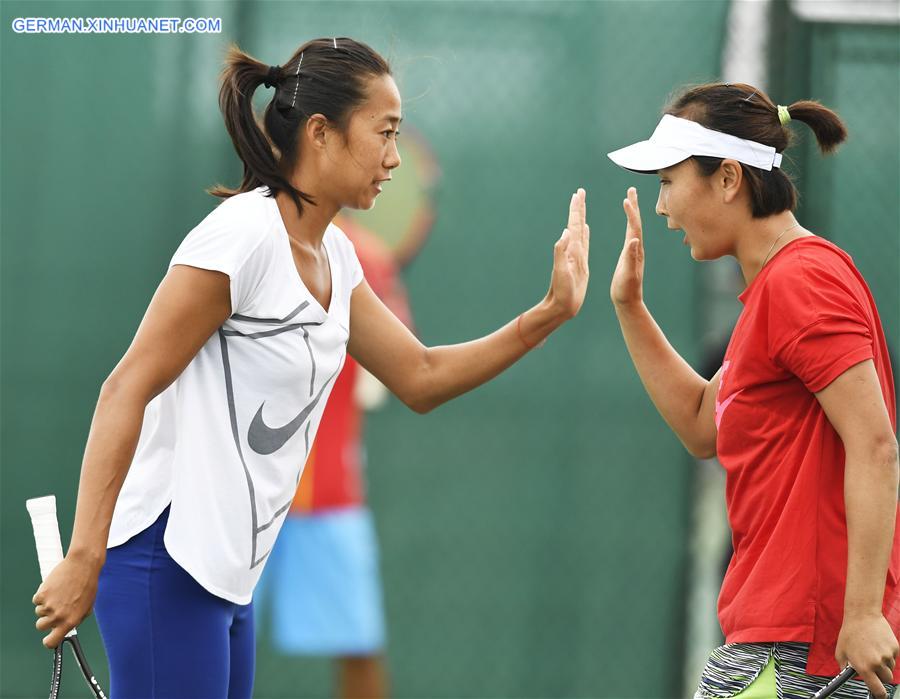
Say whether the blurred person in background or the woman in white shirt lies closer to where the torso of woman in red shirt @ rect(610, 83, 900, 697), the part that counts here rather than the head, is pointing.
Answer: the woman in white shirt

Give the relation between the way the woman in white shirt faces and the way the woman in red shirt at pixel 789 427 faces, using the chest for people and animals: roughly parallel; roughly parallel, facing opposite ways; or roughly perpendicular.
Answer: roughly parallel, facing opposite ways

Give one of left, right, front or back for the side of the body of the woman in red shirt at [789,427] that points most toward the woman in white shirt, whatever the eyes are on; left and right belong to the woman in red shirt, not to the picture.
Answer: front

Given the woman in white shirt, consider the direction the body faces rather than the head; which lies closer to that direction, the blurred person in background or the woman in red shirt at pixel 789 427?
the woman in red shirt

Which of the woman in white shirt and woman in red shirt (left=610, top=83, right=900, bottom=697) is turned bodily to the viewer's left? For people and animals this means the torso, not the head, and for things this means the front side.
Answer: the woman in red shirt

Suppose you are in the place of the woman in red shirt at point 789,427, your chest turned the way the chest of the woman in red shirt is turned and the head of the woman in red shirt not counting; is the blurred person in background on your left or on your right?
on your right

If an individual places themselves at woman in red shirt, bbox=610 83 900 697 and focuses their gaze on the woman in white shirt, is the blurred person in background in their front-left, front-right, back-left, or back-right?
front-right

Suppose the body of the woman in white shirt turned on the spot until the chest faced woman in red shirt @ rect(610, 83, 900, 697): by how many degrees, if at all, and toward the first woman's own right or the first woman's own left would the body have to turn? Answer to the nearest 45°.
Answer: approximately 45° to the first woman's own left

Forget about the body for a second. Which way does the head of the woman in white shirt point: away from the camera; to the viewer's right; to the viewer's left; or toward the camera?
to the viewer's right

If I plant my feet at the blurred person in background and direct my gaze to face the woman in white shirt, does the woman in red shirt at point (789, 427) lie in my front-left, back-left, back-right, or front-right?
front-left

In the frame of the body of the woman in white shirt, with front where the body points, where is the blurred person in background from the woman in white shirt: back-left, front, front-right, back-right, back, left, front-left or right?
back-left

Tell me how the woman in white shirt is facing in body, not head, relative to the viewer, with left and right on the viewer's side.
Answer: facing the viewer and to the right of the viewer

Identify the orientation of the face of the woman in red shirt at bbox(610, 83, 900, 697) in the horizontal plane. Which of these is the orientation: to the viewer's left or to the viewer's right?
to the viewer's left

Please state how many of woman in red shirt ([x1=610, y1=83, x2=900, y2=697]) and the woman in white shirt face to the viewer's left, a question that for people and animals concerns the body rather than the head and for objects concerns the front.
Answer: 1

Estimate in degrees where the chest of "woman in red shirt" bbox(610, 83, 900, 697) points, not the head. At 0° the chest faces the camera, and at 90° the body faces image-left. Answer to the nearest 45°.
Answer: approximately 90°
